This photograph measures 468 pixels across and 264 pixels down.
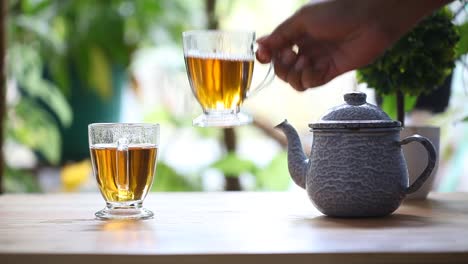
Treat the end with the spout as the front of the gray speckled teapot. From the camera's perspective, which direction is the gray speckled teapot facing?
to the viewer's left
